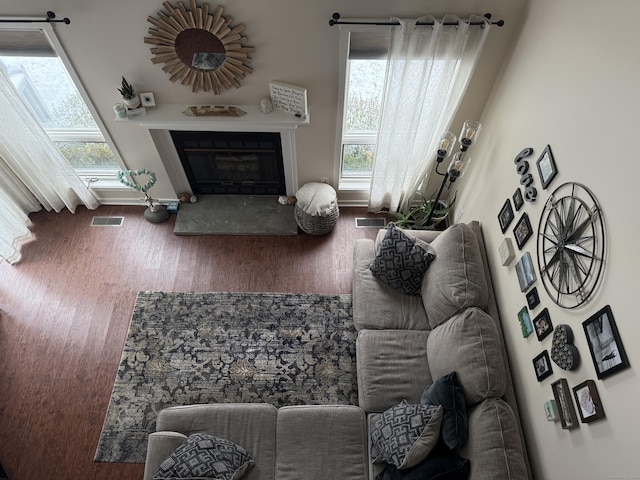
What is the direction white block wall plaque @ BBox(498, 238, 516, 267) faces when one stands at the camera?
facing the viewer and to the left of the viewer

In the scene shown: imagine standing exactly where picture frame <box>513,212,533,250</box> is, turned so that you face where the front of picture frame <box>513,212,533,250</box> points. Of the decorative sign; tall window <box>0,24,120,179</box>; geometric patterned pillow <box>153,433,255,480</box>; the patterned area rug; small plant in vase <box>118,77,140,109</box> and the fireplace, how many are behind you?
0

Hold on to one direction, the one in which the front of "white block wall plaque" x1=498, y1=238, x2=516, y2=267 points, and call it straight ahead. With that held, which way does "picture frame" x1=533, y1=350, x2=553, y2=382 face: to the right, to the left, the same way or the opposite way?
the same way

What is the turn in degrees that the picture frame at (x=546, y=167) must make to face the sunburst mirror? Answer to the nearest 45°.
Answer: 0° — it already faces it

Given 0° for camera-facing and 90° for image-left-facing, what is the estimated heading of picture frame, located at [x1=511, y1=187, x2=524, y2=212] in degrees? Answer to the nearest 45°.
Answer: approximately 45°

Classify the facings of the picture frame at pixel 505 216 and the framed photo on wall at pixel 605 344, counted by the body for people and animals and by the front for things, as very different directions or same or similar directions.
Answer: same or similar directions

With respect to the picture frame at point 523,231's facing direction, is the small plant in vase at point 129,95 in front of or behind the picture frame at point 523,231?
in front

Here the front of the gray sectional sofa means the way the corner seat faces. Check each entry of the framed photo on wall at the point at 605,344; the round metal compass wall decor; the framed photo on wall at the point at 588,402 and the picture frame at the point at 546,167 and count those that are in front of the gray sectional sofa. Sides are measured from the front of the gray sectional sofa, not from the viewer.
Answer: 0

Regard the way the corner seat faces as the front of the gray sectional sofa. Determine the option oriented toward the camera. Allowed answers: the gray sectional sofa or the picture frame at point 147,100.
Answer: the picture frame

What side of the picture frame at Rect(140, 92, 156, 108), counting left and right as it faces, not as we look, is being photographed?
front

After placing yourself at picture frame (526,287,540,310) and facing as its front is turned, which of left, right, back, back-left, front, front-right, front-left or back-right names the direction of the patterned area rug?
front-right

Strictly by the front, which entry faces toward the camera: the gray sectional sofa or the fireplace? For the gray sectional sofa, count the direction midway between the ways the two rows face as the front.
the fireplace
